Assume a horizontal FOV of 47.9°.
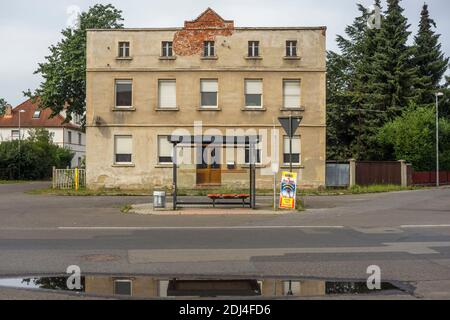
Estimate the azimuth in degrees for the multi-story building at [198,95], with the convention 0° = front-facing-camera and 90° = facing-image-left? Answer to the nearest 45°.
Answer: approximately 0°

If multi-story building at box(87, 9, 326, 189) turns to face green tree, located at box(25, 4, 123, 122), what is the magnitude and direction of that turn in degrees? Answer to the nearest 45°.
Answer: approximately 135° to its right

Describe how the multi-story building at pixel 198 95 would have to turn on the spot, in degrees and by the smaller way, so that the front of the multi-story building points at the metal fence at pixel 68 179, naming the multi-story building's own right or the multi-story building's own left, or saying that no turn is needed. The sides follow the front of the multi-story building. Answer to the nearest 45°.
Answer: approximately 90° to the multi-story building's own right

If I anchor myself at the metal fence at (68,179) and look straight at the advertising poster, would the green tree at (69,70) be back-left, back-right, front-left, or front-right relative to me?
back-left

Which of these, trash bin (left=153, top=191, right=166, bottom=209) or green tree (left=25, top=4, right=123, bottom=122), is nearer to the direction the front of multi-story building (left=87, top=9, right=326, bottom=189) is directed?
the trash bin

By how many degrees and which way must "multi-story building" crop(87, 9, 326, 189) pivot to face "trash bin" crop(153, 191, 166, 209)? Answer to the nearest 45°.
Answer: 0° — it already faces it

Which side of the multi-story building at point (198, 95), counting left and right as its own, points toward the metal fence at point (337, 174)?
left

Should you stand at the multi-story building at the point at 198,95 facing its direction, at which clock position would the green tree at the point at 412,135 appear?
The green tree is roughly at 8 o'clock from the multi-story building.
